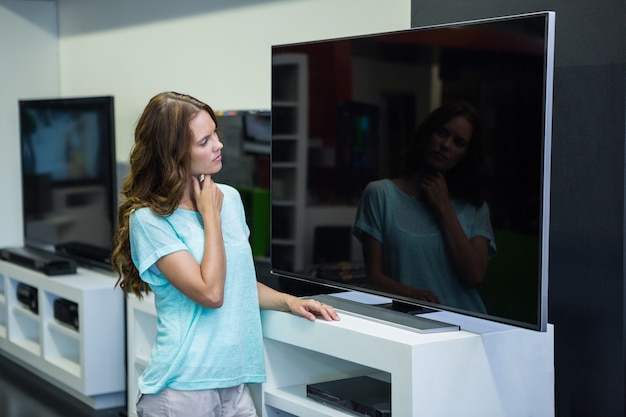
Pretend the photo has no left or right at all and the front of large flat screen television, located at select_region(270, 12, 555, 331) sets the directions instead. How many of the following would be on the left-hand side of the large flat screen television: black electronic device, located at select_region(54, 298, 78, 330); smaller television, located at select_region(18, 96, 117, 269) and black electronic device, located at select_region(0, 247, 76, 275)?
0

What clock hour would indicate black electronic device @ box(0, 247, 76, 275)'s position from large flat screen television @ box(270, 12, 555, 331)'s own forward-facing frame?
The black electronic device is roughly at 3 o'clock from the large flat screen television.

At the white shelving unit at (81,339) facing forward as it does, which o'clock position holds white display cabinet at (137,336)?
The white display cabinet is roughly at 10 o'clock from the white shelving unit.

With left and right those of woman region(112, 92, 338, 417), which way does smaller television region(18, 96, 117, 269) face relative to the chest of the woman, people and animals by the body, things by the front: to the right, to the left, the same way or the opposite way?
to the right

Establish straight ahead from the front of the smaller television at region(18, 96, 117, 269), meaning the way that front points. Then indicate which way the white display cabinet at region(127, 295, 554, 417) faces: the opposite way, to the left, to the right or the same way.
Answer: the same way

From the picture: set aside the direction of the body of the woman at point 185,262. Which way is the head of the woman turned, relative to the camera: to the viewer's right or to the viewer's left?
to the viewer's right

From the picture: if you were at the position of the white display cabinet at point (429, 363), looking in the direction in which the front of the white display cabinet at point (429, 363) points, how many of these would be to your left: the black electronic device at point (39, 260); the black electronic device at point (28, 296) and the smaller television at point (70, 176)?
0

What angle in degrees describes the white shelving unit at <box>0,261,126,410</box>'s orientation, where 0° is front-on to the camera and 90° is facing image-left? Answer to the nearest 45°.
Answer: approximately 45°

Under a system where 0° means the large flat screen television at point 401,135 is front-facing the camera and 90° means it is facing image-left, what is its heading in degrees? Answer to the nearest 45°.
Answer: approximately 45°

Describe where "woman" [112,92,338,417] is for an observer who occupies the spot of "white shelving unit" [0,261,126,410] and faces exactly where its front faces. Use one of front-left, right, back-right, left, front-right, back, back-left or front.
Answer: front-left

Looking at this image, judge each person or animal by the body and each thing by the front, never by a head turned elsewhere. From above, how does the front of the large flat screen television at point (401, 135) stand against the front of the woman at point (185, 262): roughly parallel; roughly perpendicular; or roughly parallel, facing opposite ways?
roughly perpendicular

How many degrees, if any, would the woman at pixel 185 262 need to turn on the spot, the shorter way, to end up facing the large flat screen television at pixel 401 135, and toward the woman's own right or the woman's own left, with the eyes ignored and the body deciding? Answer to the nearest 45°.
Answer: approximately 45° to the woman's own left

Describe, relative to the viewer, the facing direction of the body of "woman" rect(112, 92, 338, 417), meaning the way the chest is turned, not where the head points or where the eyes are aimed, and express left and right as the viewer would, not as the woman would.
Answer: facing the viewer and to the right of the viewer

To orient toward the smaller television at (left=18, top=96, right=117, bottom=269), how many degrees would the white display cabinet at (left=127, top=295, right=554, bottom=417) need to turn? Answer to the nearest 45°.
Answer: approximately 90° to its right

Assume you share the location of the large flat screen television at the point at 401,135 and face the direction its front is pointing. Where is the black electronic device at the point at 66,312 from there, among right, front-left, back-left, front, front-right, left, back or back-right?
right
